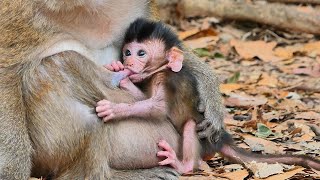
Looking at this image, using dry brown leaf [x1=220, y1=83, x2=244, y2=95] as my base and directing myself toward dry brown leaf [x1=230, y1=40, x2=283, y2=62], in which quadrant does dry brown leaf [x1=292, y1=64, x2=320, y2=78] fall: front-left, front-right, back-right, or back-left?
front-right

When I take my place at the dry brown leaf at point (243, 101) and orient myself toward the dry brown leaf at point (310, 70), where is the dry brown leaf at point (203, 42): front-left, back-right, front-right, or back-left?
front-left

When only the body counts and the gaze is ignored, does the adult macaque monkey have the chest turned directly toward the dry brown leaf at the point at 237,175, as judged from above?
yes

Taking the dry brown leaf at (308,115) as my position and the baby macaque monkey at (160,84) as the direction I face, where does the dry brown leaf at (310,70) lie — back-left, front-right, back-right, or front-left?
back-right

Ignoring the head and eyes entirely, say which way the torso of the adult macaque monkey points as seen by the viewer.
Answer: to the viewer's right

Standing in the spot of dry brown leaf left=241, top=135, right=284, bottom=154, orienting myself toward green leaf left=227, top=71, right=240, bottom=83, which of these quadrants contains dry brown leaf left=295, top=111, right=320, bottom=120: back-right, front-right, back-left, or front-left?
front-right

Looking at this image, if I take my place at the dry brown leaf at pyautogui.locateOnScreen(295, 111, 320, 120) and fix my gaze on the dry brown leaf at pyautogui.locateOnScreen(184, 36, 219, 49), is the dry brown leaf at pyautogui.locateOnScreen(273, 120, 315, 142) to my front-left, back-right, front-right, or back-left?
back-left

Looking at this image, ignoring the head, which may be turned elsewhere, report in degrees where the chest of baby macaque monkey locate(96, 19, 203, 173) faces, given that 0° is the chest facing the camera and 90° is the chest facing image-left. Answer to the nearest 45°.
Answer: approximately 90°
